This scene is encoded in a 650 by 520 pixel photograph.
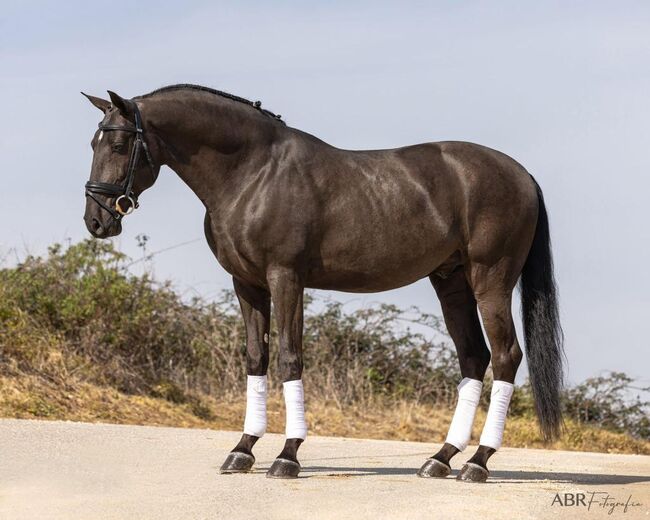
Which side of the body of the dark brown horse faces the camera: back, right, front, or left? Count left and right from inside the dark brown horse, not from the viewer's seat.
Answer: left
